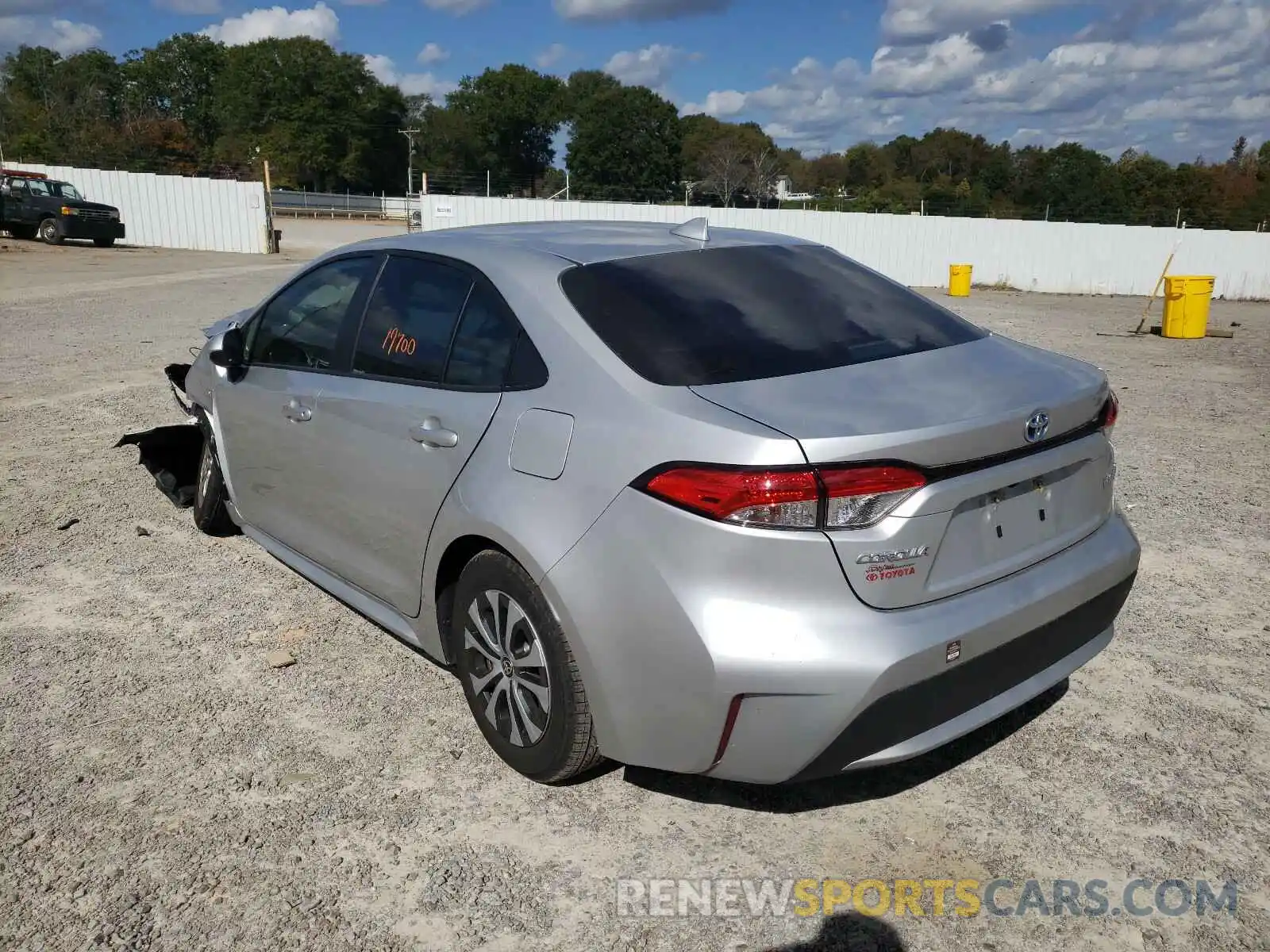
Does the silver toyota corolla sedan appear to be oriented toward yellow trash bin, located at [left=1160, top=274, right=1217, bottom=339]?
no

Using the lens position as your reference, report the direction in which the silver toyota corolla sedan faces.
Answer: facing away from the viewer and to the left of the viewer

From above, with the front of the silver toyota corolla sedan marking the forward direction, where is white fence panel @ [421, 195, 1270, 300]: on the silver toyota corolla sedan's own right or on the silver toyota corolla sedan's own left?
on the silver toyota corolla sedan's own right

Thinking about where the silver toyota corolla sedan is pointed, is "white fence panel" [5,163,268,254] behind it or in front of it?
in front

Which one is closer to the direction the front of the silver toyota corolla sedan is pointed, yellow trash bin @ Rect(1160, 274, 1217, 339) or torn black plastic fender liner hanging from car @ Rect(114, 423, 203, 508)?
the torn black plastic fender liner hanging from car

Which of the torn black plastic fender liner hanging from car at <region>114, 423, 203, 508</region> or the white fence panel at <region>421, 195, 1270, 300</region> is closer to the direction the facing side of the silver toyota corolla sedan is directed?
the torn black plastic fender liner hanging from car

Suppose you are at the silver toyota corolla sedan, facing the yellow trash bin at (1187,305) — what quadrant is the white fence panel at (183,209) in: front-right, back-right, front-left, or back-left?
front-left

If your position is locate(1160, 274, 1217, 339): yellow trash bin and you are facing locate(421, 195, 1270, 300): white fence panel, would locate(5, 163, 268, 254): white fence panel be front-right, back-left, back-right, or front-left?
front-left

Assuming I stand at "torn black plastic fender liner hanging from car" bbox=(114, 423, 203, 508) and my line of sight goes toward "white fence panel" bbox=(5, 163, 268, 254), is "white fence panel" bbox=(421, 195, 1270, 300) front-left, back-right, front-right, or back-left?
front-right

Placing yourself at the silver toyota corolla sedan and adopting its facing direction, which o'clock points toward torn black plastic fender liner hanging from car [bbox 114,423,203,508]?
The torn black plastic fender liner hanging from car is roughly at 12 o'clock from the silver toyota corolla sedan.

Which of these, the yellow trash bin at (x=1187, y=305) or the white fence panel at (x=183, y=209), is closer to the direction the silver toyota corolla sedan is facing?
the white fence panel
